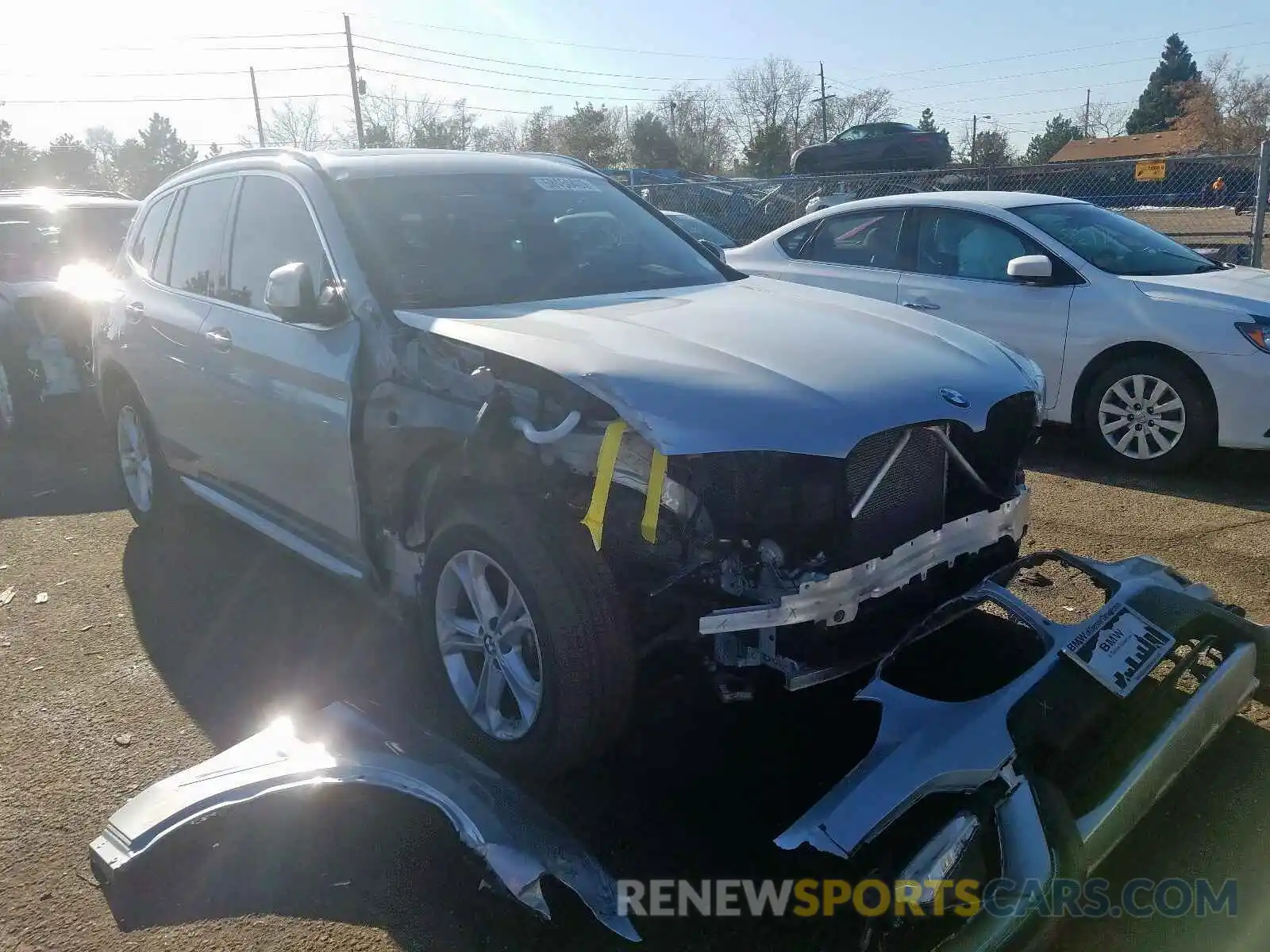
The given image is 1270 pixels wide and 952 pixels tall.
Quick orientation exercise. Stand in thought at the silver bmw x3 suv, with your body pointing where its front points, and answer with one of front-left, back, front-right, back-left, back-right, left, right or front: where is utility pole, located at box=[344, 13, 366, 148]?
back-left

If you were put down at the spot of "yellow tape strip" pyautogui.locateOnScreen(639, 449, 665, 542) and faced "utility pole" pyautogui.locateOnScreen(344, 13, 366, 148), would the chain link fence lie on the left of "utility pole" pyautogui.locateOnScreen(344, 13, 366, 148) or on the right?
right

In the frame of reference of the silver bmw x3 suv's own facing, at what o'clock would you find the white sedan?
The white sedan is roughly at 9 o'clock from the silver bmw x3 suv.

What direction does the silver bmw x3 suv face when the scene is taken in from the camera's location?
facing the viewer and to the right of the viewer

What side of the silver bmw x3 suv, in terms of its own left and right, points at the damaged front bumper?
front

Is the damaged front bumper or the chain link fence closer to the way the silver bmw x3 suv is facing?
the damaged front bumper

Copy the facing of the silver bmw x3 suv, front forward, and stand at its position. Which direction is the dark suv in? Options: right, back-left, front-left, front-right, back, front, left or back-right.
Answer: back
